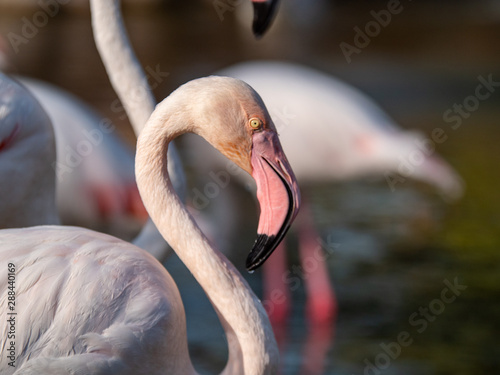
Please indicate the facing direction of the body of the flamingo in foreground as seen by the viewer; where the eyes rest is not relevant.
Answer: to the viewer's right

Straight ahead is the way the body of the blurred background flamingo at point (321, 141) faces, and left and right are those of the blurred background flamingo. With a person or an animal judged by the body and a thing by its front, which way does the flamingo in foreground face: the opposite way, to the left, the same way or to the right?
the opposite way

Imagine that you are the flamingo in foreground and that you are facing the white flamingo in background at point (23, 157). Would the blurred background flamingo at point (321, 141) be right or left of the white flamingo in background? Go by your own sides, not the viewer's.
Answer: right

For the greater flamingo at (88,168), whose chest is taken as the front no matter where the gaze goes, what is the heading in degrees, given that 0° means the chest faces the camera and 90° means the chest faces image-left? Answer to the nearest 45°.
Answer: approximately 270°

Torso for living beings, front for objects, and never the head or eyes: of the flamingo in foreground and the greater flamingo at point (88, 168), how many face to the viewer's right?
2

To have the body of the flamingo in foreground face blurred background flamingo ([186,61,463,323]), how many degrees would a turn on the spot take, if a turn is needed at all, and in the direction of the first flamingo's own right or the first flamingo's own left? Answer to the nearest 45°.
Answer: approximately 90° to the first flamingo's own left

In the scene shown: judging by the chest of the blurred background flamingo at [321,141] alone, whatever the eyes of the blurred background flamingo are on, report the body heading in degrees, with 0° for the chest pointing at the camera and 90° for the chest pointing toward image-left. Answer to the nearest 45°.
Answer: approximately 90°

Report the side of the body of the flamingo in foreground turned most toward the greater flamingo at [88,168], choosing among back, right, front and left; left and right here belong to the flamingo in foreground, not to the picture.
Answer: left
